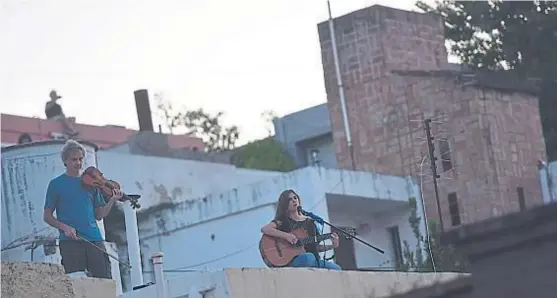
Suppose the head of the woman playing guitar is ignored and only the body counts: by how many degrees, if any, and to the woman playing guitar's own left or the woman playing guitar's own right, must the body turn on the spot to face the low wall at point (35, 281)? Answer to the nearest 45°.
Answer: approximately 90° to the woman playing guitar's own right

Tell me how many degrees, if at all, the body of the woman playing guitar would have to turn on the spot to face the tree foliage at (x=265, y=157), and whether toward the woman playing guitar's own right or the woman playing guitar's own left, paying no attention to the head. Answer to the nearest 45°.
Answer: approximately 135° to the woman playing guitar's own left

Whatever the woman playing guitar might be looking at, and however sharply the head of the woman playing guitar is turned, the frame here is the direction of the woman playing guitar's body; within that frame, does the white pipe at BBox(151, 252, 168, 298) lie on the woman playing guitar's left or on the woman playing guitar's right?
on the woman playing guitar's right

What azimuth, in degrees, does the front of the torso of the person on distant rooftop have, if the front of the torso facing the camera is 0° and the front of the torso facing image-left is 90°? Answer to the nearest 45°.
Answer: approximately 270°

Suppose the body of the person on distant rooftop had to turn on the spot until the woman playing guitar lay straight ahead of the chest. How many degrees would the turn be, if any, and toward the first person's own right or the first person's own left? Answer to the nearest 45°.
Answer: approximately 90° to the first person's own right

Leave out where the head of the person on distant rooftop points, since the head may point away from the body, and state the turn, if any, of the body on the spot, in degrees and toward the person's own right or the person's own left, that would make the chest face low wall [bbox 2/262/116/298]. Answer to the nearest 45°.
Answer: approximately 90° to the person's own right
